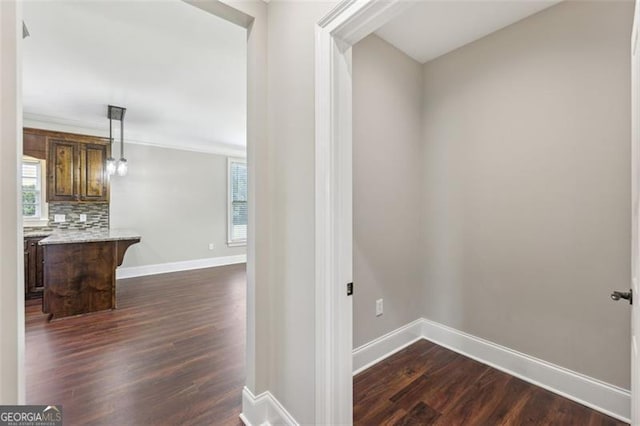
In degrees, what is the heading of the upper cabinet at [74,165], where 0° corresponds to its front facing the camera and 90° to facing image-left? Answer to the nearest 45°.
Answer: approximately 0°

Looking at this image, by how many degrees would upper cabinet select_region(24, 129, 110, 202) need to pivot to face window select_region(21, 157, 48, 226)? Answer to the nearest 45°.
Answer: approximately 135° to its right
